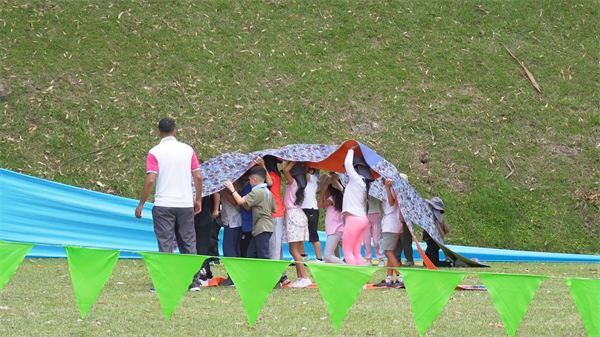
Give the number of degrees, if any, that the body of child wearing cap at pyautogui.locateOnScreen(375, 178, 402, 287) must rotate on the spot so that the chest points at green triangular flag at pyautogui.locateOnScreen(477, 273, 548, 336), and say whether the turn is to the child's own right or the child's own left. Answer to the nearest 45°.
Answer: approximately 90° to the child's own left

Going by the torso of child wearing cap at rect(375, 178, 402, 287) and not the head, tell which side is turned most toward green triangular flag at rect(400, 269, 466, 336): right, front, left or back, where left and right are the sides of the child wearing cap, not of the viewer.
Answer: left

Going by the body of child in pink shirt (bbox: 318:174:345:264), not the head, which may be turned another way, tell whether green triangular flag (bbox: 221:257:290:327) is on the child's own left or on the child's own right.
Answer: on the child's own left
